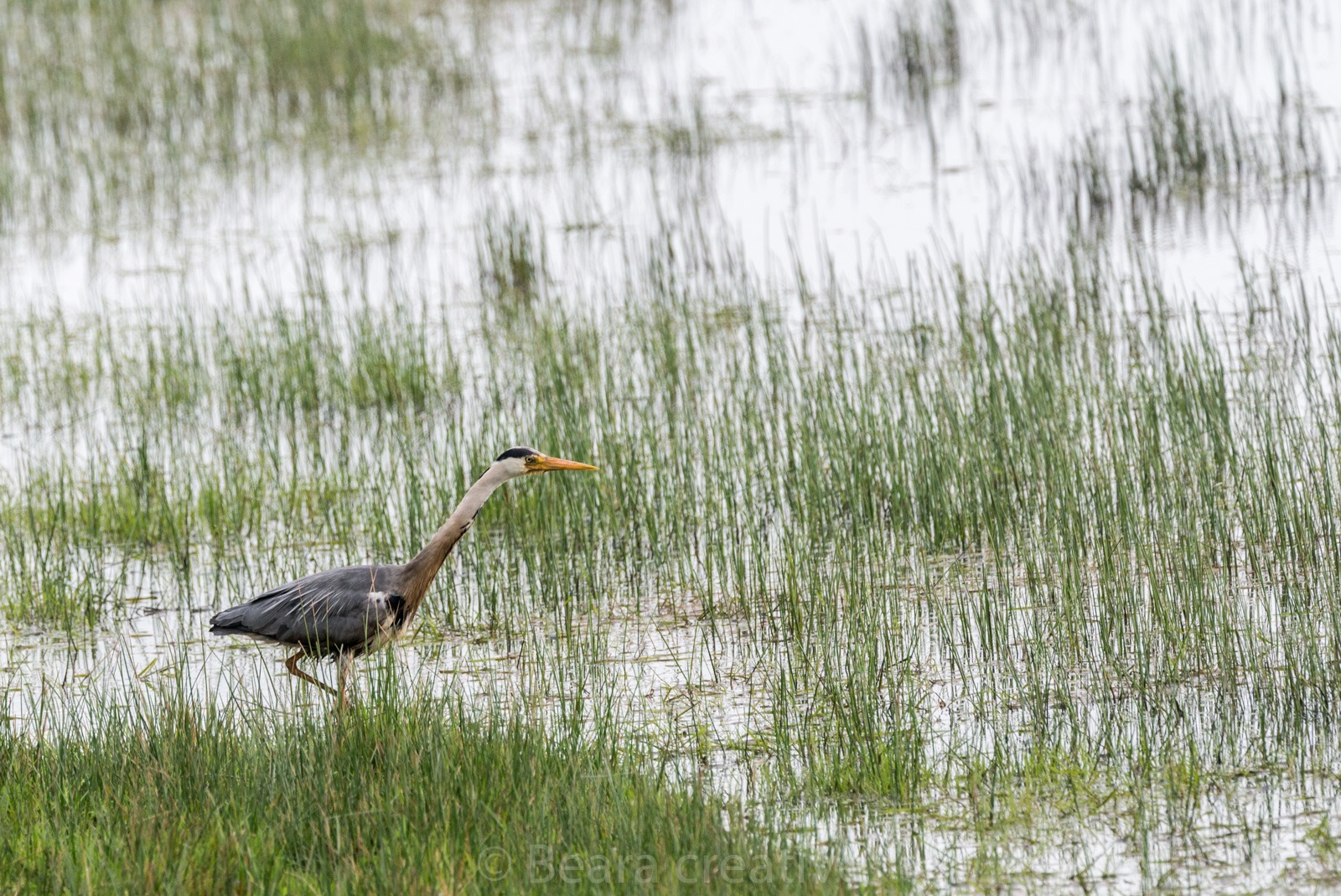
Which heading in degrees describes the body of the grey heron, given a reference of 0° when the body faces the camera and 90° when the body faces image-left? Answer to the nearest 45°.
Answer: approximately 270°
